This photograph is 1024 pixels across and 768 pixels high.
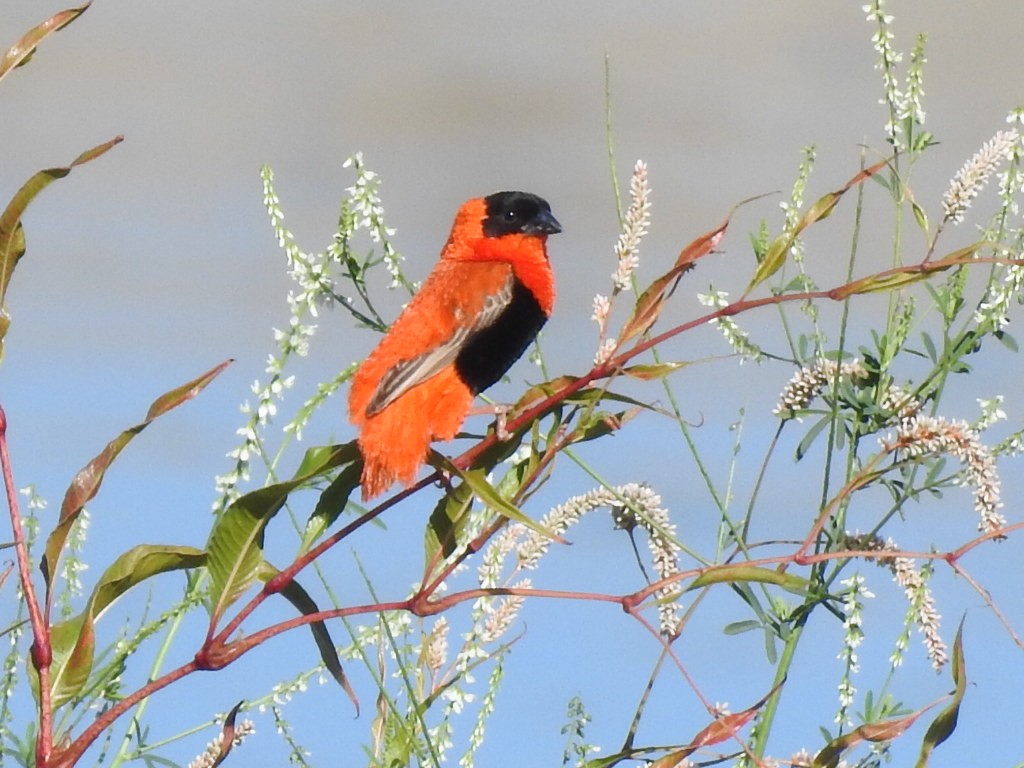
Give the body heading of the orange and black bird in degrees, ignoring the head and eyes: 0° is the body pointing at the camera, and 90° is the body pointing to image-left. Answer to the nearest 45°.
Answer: approximately 270°
